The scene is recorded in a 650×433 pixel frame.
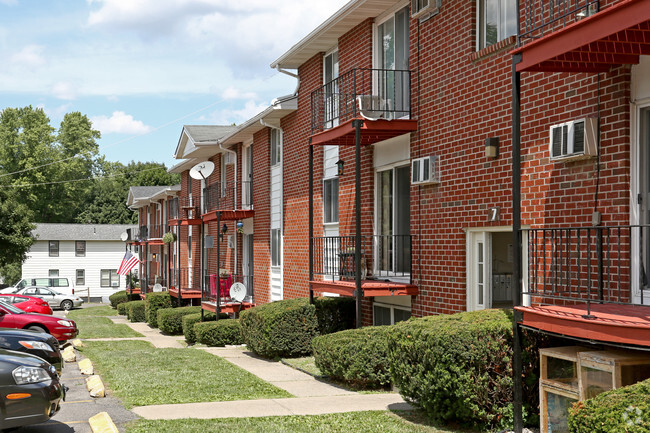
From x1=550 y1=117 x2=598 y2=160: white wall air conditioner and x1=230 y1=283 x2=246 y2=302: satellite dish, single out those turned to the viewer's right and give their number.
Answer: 0

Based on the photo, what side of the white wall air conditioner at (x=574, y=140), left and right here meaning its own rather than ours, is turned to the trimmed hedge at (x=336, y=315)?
right

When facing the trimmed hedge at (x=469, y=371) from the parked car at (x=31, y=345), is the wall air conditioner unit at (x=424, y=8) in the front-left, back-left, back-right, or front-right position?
front-left

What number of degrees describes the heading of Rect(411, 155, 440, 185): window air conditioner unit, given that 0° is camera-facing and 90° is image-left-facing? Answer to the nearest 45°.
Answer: approximately 45°

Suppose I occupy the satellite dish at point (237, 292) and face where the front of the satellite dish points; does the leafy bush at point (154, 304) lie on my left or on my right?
on my right

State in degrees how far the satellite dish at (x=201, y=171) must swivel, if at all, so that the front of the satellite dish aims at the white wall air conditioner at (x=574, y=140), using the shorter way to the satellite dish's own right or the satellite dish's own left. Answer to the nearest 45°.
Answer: approximately 45° to the satellite dish's own left

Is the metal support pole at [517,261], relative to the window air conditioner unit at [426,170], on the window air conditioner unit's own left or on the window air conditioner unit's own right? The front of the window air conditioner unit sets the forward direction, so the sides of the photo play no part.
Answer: on the window air conditioner unit's own left

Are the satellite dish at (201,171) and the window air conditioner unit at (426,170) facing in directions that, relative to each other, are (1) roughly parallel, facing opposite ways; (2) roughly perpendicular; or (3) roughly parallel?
roughly parallel

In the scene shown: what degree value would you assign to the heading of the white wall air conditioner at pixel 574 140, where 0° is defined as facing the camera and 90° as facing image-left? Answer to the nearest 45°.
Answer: approximately 45°

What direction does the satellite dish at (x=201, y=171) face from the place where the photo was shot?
facing the viewer and to the left of the viewer
